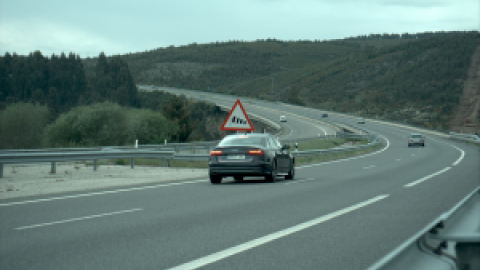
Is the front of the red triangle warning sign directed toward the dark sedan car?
yes

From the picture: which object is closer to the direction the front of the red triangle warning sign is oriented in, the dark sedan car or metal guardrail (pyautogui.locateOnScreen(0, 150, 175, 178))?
the dark sedan car

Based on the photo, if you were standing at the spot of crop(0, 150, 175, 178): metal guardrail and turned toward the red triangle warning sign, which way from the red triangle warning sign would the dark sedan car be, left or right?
right

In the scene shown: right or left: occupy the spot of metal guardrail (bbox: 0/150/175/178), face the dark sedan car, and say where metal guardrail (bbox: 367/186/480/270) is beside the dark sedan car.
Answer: right

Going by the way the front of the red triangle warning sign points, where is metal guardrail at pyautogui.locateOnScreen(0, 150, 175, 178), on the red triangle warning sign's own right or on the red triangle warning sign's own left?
on the red triangle warning sign's own right

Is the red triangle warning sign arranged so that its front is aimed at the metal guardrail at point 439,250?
yes

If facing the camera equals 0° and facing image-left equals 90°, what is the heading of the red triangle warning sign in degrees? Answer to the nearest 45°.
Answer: approximately 0°
